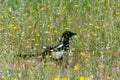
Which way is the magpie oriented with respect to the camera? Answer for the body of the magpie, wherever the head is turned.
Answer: to the viewer's right
